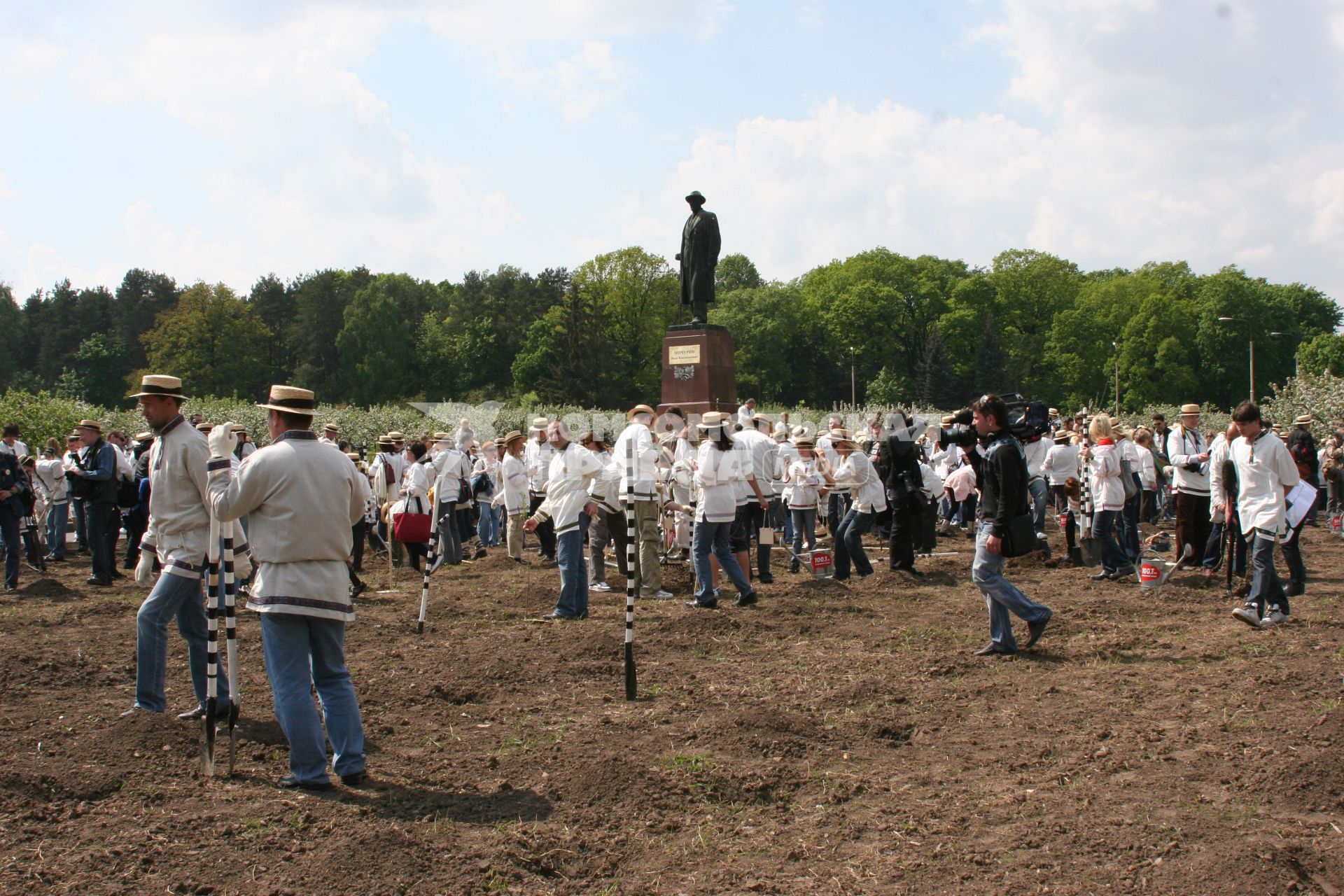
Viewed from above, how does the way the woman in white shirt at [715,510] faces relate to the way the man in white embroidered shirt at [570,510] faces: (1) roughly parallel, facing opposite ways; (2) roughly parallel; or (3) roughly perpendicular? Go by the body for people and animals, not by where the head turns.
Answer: roughly perpendicular

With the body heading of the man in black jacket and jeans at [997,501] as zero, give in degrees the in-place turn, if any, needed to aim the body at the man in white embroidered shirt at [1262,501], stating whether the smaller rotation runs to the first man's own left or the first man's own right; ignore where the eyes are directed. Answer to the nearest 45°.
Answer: approximately 135° to the first man's own right

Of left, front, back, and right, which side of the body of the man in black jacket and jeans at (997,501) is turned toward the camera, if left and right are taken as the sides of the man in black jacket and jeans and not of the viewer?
left

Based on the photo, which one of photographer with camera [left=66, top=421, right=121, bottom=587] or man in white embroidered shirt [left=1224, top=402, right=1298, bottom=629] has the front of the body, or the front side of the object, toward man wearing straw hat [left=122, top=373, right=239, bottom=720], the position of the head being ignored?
the man in white embroidered shirt

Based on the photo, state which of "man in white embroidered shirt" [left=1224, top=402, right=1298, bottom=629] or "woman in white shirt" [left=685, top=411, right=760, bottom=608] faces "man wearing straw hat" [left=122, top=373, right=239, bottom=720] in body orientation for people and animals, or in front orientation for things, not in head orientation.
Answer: the man in white embroidered shirt

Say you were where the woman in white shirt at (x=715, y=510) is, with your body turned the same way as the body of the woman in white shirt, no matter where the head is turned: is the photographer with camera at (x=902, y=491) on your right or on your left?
on your right

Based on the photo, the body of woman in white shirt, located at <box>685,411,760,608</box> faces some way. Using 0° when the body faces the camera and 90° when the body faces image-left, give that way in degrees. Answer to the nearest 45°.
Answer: approximately 135°

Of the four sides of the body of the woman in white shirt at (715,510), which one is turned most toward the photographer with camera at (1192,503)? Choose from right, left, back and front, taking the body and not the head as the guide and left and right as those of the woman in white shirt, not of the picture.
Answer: right
